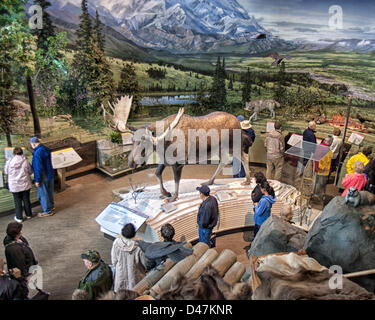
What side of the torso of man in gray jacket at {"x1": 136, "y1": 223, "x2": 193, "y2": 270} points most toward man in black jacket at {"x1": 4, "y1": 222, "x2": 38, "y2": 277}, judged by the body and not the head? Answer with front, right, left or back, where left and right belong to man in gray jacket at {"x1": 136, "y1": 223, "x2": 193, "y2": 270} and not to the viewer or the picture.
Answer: left

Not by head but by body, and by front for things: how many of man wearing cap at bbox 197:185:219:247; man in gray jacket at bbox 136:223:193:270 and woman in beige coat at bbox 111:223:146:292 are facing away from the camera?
2

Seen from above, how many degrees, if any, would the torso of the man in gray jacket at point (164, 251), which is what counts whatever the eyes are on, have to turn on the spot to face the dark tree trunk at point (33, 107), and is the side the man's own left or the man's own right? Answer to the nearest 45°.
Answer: approximately 45° to the man's own left

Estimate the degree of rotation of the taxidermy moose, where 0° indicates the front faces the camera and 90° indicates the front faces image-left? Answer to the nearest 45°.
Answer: approximately 45°

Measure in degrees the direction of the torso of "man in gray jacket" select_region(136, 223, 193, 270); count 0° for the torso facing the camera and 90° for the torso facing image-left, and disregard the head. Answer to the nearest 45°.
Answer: approximately 180°

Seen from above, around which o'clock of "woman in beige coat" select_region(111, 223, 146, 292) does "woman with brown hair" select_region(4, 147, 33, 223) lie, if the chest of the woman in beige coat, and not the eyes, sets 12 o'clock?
The woman with brown hair is roughly at 11 o'clock from the woman in beige coat.

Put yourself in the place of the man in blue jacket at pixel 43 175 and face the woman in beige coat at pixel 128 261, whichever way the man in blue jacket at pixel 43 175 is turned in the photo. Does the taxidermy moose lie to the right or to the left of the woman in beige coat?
left

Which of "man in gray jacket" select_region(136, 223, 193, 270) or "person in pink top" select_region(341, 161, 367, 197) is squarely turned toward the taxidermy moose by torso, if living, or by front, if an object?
the man in gray jacket

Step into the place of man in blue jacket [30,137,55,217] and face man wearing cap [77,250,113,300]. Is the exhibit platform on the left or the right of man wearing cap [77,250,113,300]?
left

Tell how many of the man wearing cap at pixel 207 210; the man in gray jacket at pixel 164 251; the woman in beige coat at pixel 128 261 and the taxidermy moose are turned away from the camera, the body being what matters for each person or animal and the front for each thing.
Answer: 2

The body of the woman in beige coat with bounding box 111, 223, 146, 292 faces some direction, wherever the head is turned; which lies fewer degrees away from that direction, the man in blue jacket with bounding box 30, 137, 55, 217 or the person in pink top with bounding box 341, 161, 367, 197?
the man in blue jacket
